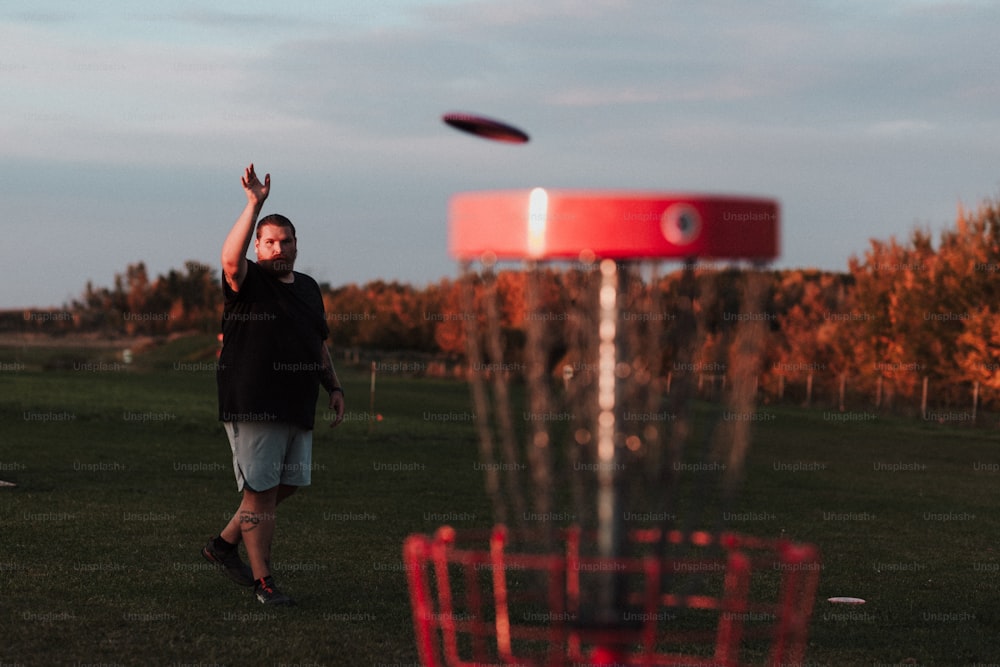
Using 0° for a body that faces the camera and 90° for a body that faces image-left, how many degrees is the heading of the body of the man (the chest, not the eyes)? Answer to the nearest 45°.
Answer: approximately 315°
